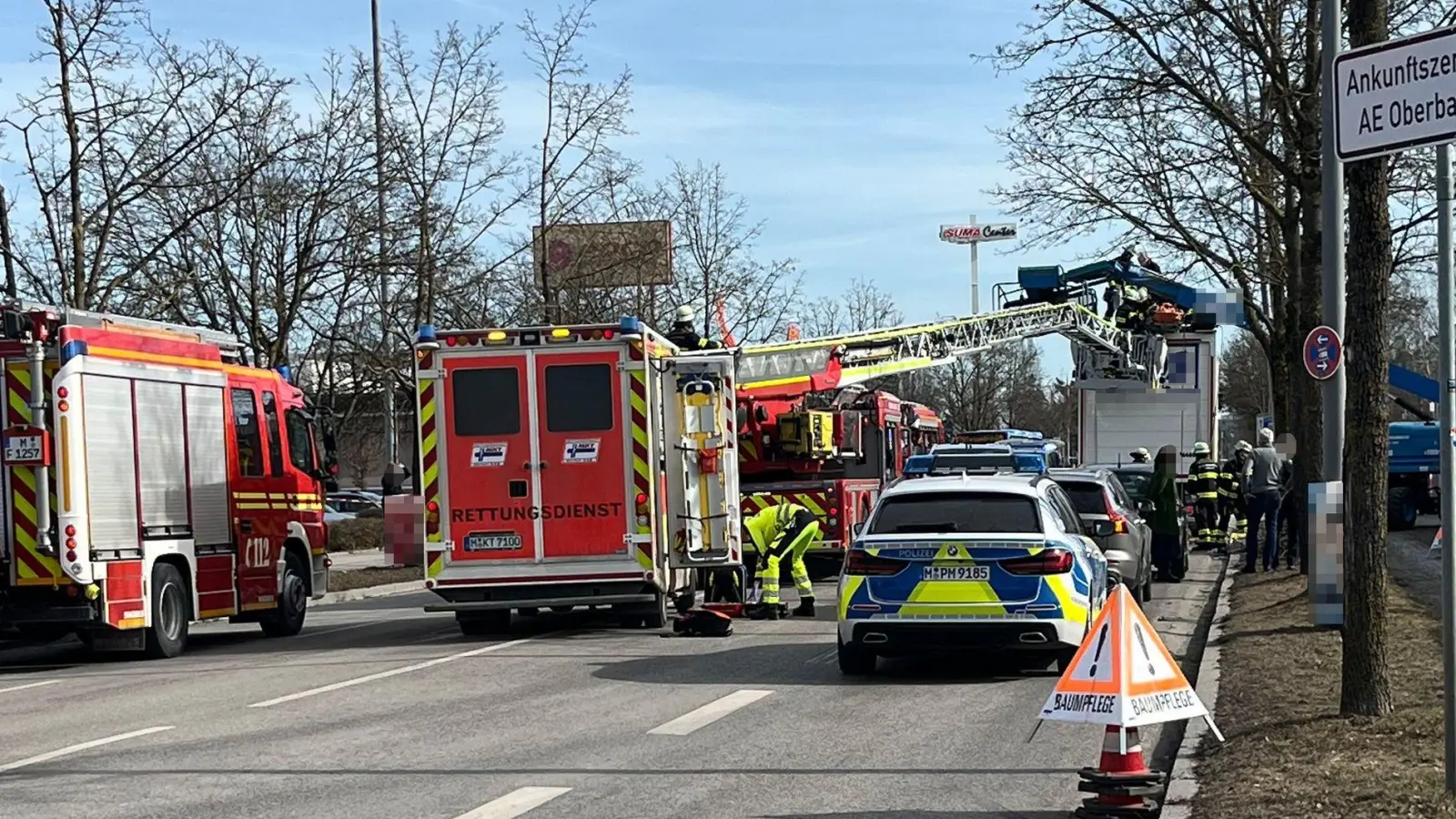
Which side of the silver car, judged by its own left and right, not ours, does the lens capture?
back

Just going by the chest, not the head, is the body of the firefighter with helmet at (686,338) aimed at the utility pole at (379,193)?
no

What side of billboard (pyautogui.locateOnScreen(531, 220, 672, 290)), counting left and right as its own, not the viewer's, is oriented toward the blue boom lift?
left

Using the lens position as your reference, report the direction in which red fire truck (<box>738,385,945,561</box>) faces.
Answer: facing away from the viewer and to the right of the viewer

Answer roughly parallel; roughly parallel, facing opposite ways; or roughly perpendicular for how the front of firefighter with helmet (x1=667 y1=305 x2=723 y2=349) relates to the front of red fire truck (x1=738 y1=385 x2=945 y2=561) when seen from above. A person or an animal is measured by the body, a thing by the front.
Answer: roughly parallel

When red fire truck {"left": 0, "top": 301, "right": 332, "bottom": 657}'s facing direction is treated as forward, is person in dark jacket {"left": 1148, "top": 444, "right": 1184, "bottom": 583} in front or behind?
in front

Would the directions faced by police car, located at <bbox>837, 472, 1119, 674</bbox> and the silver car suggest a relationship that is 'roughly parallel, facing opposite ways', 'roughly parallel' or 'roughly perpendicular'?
roughly parallel

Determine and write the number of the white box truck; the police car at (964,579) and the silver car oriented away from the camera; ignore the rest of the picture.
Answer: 3

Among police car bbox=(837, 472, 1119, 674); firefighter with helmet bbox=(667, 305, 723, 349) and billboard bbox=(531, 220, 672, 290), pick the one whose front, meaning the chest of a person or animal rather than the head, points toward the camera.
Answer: the billboard

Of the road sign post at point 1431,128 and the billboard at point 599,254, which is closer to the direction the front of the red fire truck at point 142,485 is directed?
the billboard

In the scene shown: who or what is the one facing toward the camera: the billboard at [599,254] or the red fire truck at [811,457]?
the billboard

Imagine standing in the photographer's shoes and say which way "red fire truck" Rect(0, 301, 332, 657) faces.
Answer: facing away from the viewer and to the right of the viewer

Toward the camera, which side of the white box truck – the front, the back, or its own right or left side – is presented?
back

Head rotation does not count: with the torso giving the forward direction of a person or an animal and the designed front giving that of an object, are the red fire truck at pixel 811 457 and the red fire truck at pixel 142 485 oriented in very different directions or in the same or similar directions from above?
same or similar directions

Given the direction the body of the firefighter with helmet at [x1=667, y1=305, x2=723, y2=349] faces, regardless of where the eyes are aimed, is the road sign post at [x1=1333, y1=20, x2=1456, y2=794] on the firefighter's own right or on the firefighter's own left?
on the firefighter's own right

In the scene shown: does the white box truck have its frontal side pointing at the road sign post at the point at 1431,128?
no
